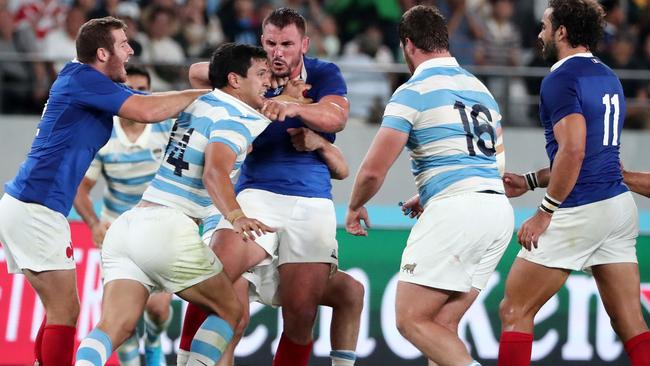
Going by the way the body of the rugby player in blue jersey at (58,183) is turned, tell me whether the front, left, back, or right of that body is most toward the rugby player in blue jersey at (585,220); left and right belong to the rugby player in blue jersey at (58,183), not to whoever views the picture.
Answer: front

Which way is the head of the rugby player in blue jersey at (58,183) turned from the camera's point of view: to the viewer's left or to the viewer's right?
to the viewer's right

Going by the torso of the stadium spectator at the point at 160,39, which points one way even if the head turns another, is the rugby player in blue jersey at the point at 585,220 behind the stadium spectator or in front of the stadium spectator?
in front

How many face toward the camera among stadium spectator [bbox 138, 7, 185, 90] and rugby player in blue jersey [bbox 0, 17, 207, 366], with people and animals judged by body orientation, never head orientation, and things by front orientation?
1

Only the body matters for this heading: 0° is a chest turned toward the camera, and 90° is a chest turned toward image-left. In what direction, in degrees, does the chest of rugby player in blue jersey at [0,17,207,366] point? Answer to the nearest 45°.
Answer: approximately 270°

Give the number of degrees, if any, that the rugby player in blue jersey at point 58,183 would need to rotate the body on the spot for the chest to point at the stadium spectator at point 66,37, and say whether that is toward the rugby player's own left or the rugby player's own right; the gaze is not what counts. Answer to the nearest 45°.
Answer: approximately 90° to the rugby player's own left

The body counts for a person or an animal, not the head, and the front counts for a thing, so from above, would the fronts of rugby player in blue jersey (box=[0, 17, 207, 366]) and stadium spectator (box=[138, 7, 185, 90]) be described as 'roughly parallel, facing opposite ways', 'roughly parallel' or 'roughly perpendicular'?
roughly perpendicular

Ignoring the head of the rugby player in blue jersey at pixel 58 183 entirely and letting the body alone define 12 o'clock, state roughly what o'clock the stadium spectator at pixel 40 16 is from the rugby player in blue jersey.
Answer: The stadium spectator is roughly at 9 o'clock from the rugby player in blue jersey.

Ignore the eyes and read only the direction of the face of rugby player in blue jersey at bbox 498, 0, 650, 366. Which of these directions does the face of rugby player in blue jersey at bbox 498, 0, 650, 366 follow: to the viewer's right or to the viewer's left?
to the viewer's left

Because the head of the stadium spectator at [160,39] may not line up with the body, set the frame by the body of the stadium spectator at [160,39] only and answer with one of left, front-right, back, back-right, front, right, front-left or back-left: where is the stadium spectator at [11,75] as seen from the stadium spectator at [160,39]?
right

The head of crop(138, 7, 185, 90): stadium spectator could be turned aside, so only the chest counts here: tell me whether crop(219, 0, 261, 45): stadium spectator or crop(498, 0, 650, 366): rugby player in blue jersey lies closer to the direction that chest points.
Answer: the rugby player in blue jersey

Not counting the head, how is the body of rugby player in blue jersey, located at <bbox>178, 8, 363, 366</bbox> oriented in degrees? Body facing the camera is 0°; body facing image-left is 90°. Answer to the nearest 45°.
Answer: approximately 45°

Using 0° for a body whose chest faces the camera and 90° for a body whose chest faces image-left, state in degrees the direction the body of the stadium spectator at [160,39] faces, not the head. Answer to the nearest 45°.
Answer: approximately 0°
